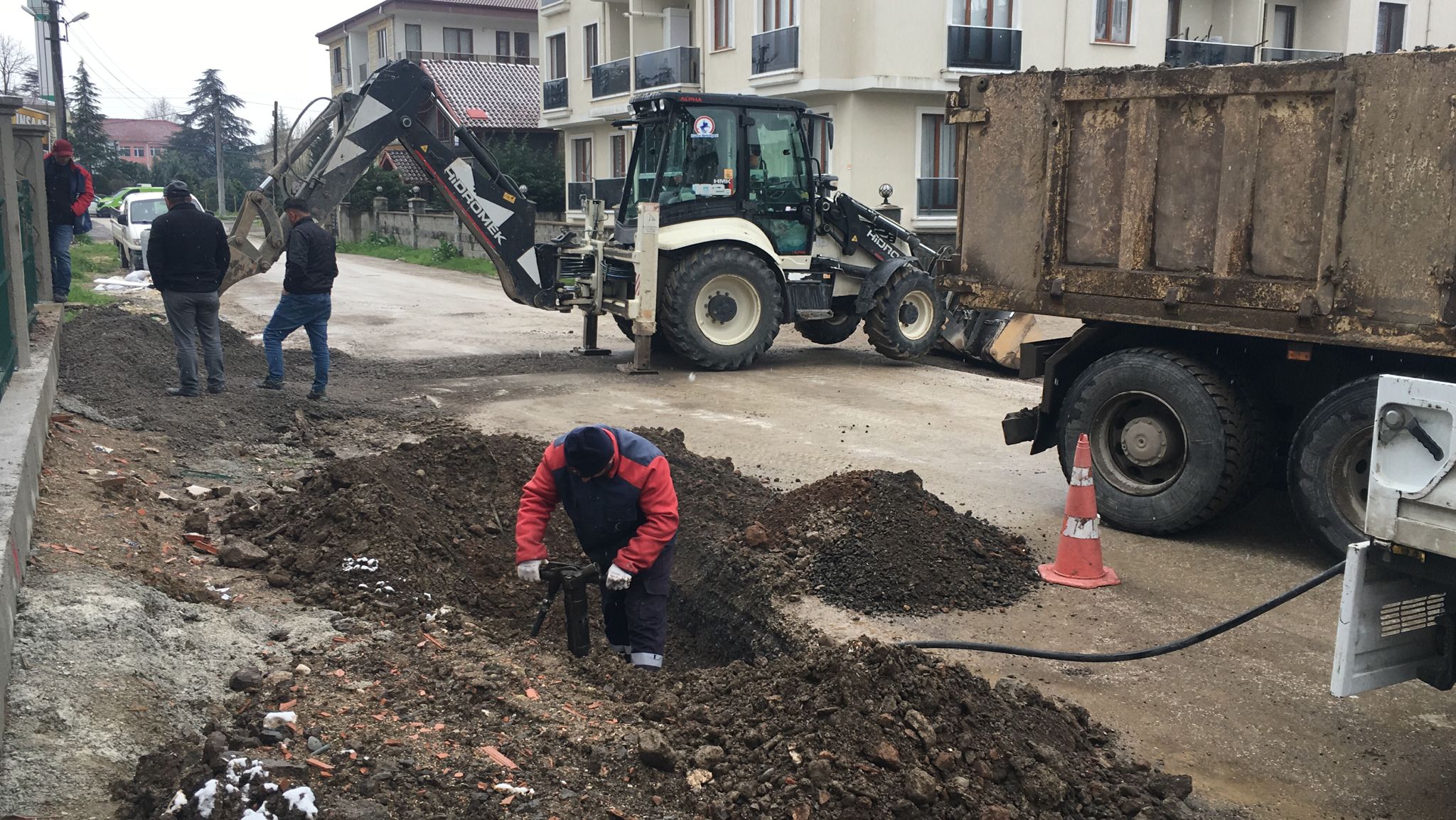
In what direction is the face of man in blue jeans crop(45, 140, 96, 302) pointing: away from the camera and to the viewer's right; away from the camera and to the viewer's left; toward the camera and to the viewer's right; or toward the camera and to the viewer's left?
toward the camera and to the viewer's right

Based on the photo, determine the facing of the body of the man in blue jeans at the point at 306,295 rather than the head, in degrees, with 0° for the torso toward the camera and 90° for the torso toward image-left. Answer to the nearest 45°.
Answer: approximately 135°

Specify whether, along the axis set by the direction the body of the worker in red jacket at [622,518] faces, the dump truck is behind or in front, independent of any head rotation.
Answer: behind

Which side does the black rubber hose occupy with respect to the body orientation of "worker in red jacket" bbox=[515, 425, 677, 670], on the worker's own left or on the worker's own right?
on the worker's own left

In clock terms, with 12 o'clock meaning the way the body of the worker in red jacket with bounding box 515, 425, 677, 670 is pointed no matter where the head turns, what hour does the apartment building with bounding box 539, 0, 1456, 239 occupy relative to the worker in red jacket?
The apartment building is roughly at 5 o'clock from the worker in red jacket.

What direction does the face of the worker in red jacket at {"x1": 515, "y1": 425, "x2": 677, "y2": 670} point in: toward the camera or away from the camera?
toward the camera

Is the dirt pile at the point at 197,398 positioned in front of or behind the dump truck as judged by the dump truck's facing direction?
behind

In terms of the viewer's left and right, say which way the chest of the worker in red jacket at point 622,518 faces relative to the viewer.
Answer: facing the viewer and to the left of the viewer

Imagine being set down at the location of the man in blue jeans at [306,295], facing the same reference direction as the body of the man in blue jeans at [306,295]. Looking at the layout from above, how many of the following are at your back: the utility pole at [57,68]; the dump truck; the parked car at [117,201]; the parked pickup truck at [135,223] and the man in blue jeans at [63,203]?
1

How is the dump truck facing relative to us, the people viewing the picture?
facing the viewer and to the right of the viewer

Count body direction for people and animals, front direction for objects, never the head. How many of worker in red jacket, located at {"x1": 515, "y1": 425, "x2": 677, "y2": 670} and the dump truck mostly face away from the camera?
0

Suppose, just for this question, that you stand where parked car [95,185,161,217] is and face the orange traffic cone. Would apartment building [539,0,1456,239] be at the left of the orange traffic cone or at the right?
left

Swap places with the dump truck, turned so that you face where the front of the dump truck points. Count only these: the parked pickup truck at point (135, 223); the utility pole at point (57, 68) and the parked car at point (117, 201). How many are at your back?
3

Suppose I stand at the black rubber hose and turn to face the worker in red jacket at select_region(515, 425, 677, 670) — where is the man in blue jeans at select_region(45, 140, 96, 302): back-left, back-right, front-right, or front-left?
front-right

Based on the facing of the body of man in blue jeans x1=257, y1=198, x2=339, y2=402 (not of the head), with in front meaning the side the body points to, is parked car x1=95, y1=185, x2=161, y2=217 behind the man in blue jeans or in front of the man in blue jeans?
in front

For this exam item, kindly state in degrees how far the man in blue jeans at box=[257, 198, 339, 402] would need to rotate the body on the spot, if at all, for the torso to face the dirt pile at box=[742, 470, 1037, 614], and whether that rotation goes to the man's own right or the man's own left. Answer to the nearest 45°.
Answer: approximately 180°

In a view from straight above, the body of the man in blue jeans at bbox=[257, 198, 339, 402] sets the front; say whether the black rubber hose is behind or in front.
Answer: behind
